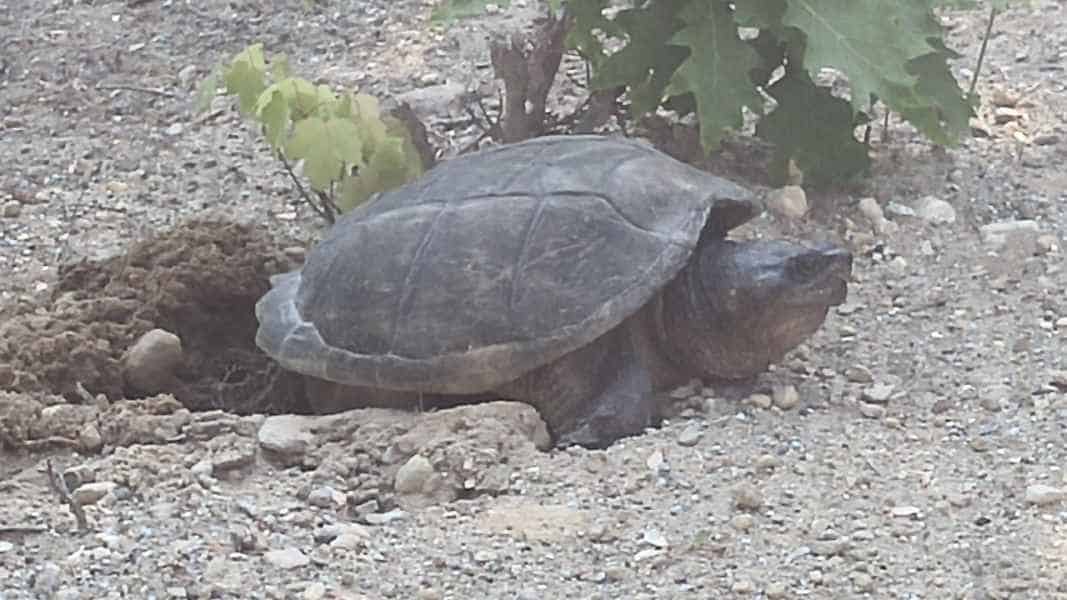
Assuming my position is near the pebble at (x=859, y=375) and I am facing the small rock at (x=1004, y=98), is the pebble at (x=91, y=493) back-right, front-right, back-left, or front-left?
back-left

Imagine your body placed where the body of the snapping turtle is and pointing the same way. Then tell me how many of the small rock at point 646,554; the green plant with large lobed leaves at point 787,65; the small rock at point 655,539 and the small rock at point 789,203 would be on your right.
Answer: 2

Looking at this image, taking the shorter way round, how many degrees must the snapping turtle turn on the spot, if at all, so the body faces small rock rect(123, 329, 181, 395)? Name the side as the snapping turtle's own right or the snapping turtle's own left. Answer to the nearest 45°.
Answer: approximately 180°

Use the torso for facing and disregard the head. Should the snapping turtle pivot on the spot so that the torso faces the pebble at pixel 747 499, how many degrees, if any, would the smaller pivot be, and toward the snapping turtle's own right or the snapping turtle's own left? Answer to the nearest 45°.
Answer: approximately 45° to the snapping turtle's own right

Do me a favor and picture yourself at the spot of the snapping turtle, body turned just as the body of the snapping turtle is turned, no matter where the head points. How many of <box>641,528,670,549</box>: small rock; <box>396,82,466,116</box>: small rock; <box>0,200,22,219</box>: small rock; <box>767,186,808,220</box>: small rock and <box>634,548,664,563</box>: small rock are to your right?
2

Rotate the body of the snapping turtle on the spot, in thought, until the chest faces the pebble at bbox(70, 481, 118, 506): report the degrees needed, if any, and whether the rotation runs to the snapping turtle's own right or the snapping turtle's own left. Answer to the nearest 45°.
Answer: approximately 135° to the snapping turtle's own right

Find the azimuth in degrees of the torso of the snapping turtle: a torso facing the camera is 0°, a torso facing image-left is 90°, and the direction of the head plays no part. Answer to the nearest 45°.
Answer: approximately 270°

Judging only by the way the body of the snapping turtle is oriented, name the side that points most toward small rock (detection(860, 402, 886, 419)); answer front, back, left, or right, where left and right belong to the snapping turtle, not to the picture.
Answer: front

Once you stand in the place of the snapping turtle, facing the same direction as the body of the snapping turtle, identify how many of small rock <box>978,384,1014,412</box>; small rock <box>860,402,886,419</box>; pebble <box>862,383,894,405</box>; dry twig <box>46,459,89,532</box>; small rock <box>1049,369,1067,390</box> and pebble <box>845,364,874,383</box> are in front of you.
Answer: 5

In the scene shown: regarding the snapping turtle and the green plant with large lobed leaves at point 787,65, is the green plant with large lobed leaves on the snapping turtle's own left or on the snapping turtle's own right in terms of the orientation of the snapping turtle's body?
on the snapping turtle's own left

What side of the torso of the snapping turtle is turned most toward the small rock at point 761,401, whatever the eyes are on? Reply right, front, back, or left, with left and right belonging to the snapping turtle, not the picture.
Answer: front

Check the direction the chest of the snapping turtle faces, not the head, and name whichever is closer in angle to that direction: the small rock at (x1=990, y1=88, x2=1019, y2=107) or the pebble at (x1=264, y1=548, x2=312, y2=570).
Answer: the small rock

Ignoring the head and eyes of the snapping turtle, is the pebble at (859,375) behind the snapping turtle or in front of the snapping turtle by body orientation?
in front

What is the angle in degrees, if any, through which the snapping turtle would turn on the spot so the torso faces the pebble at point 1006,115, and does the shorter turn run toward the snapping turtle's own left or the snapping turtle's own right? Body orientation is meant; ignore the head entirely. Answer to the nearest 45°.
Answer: approximately 45° to the snapping turtle's own left

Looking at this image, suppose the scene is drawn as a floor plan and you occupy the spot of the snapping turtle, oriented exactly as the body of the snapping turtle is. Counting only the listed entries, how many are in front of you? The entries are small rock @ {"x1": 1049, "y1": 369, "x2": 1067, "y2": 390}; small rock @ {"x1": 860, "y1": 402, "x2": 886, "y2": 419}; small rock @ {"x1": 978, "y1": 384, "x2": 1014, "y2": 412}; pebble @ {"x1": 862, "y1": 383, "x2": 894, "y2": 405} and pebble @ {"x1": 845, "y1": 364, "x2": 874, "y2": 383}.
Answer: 5

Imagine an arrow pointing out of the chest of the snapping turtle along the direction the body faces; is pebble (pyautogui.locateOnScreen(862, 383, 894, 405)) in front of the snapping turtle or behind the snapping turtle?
in front
